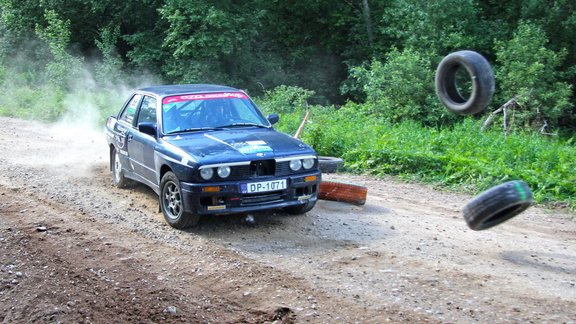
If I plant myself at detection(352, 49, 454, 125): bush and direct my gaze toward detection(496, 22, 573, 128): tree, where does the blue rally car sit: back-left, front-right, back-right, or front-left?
back-right

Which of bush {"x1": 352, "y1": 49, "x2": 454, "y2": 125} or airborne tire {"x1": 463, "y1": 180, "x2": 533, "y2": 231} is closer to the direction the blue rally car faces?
the airborne tire

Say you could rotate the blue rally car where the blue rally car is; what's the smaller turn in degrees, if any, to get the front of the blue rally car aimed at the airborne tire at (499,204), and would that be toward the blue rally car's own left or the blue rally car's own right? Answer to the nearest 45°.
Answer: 0° — it already faces it

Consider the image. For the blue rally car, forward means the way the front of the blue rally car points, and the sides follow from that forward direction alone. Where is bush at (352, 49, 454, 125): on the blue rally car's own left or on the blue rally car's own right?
on the blue rally car's own left

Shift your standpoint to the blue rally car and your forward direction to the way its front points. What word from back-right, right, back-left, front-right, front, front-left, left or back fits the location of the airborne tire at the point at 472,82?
front-left

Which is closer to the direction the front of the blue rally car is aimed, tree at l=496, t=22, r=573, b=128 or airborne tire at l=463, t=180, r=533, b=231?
the airborne tire

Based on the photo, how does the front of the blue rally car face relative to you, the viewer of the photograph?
facing the viewer and to the right of the viewer

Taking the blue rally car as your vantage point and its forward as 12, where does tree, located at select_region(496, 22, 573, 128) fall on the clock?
The tree is roughly at 9 o'clock from the blue rally car.
